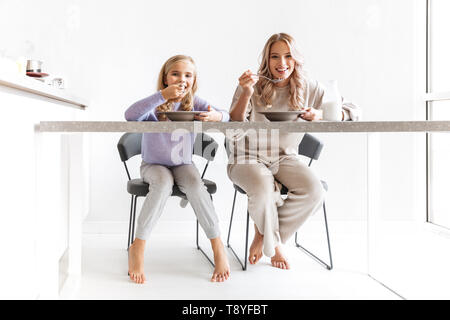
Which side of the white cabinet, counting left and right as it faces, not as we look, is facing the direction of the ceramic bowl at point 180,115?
front

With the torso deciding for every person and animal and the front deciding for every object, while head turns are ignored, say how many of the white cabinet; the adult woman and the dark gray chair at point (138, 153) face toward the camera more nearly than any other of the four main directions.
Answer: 2

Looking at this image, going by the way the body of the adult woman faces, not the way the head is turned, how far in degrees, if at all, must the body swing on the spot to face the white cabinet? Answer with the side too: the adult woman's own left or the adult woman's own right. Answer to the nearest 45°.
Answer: approximately 45° to the adult woman's own right

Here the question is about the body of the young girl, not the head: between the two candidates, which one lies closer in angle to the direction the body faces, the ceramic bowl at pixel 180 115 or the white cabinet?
the ceramic bowl

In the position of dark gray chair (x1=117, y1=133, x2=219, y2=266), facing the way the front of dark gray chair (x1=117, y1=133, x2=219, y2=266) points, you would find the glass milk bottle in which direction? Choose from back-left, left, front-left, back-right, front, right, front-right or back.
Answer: front-left

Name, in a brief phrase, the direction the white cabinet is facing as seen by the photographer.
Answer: facing to the right of the viewer

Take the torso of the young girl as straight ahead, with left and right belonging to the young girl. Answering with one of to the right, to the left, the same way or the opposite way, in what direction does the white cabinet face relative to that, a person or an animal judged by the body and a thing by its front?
to the left
